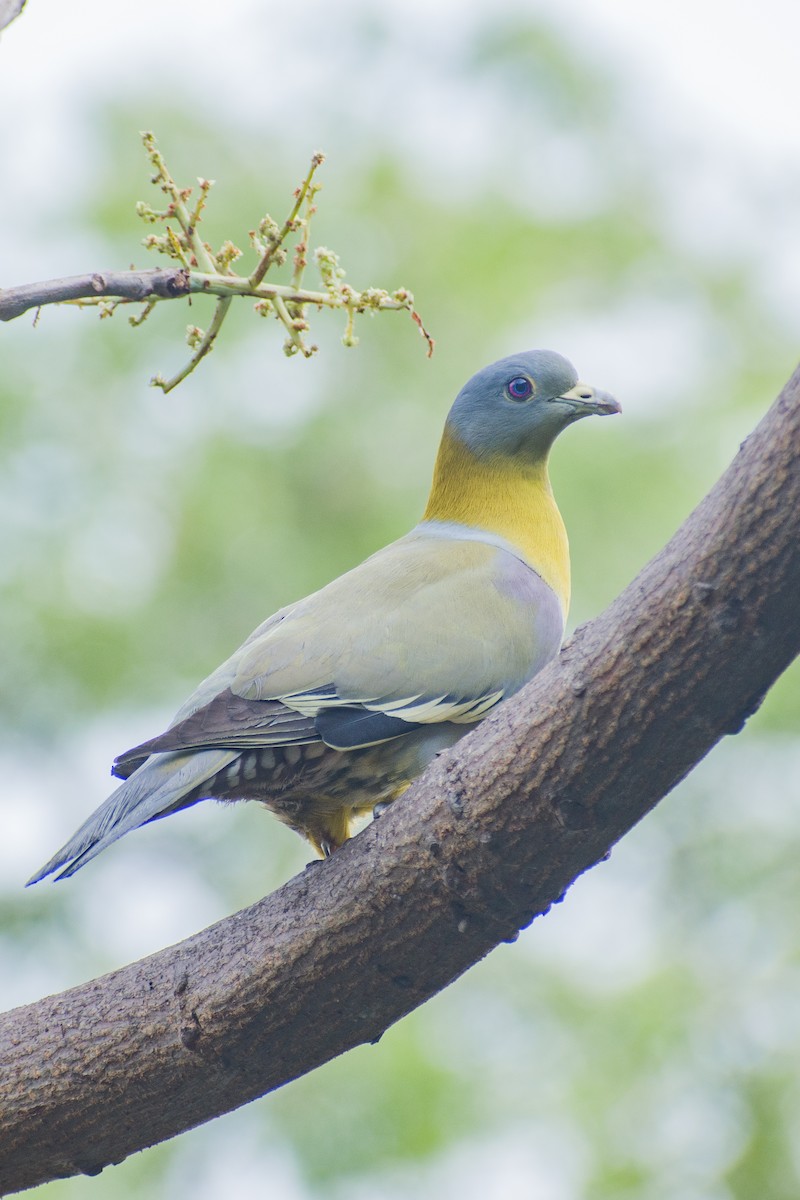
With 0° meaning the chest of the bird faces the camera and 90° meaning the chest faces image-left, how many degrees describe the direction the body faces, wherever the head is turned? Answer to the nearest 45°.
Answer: approximately 270°
